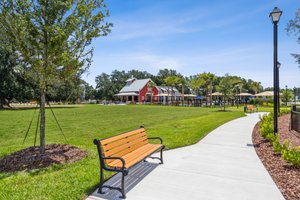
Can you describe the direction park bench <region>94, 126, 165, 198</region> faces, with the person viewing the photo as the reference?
facing the viewer and to the right of the viewer
